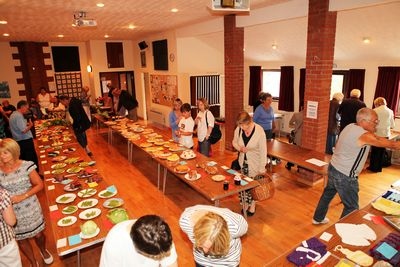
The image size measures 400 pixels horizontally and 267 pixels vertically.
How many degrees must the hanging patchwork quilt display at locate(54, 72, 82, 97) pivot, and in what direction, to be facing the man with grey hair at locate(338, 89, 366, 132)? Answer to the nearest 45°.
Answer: approximately 45° to its left

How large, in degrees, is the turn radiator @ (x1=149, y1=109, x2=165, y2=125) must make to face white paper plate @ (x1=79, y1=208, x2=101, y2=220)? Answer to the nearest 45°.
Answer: approximately 45° to its left

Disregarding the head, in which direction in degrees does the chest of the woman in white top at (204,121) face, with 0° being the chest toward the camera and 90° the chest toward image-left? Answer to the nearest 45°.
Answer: approximately 45°

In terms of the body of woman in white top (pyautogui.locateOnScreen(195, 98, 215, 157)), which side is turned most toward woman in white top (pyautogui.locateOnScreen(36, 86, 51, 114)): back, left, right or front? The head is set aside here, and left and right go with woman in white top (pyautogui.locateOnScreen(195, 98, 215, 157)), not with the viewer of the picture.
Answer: right

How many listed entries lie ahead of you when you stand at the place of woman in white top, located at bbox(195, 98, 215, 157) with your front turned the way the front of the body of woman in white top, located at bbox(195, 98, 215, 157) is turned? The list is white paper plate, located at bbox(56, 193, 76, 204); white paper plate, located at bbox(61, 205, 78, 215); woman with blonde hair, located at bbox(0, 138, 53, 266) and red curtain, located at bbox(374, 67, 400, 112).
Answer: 3

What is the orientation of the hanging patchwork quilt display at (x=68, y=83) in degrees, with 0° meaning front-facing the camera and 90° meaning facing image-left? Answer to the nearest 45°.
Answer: approximately 0°

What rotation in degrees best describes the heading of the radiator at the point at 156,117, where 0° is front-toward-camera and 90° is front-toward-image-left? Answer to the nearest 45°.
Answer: approximately 45°

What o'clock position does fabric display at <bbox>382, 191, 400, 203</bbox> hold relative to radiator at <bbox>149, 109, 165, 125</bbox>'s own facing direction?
The fabric display is roughly at 10 o'clock from the radiator.
